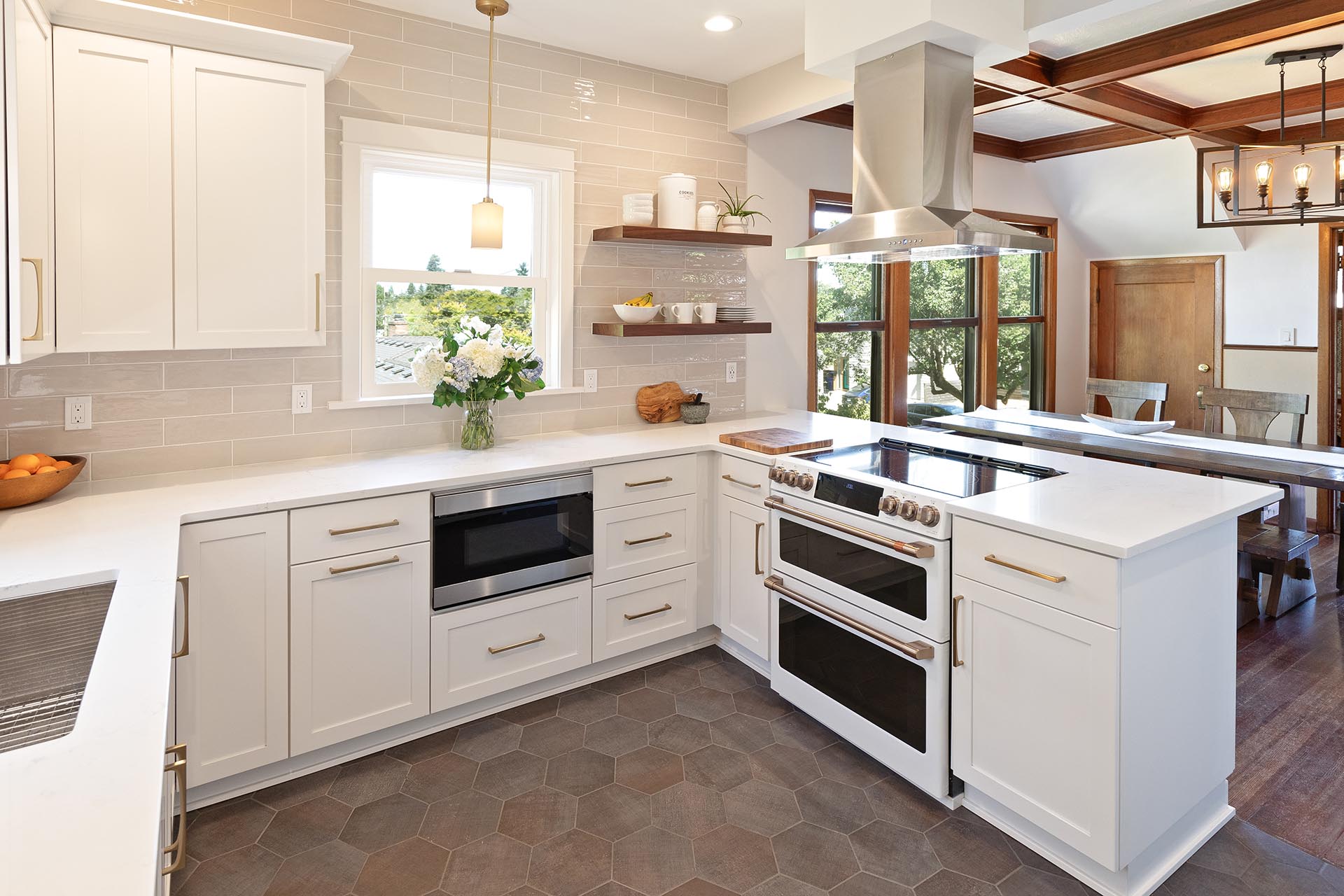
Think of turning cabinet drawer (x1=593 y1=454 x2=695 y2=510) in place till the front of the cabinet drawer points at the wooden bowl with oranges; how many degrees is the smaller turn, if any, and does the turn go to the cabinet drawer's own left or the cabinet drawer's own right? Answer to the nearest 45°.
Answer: approximately 90° to the cabinet drawer's own right

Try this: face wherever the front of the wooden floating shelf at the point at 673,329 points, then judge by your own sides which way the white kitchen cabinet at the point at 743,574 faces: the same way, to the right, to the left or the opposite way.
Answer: to the right
